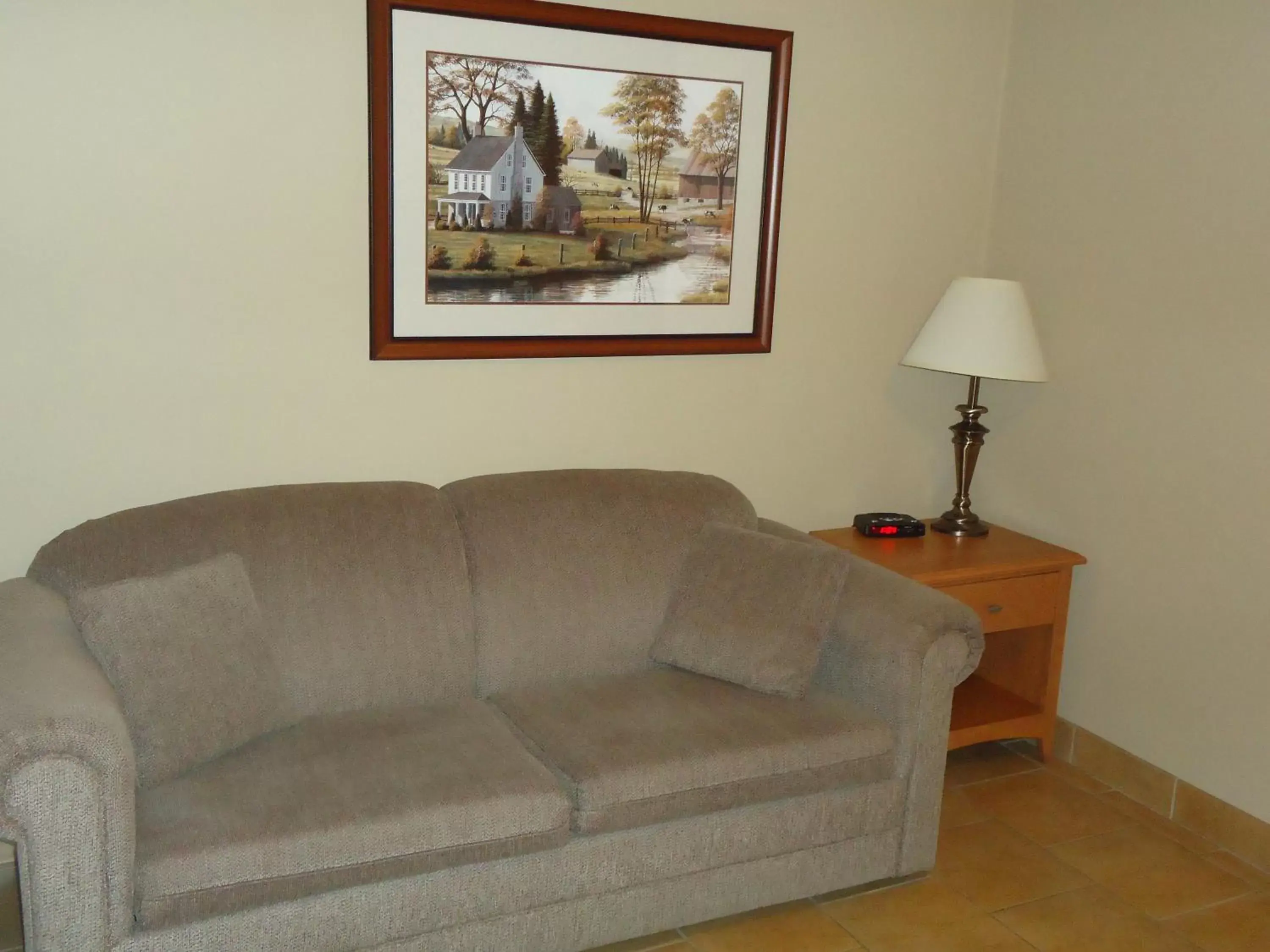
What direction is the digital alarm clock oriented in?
toward the camera

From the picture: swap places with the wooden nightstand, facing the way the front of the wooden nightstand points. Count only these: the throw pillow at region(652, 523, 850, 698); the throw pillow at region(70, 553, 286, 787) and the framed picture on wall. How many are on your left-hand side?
0

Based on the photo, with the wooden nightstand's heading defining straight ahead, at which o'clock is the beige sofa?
The beige sofa is roughly at 3 o'clock from the wooden nightstand.

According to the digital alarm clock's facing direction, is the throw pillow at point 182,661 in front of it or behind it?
in front

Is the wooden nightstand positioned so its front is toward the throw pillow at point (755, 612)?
no

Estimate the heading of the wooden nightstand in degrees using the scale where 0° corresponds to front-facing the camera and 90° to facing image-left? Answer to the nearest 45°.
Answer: approximately 315°

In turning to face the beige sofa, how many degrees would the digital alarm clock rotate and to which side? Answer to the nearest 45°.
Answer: approximately 45° to its right

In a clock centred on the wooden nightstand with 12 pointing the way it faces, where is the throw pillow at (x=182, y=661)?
The throw pillow is roughly at 3 o'clock from the wooden nightstand.
